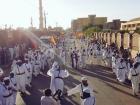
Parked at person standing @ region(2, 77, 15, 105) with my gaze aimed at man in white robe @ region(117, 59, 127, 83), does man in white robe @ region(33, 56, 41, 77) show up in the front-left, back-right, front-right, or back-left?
front-left

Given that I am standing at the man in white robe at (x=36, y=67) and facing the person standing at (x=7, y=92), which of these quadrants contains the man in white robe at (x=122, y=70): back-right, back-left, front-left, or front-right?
front-left

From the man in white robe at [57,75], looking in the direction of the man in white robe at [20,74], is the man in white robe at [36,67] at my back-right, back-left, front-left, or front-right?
front-right

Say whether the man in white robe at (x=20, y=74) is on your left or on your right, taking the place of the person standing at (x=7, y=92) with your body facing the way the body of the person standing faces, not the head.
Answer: on your left

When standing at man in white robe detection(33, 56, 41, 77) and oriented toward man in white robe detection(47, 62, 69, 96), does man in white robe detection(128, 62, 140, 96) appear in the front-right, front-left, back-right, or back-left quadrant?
front-left
